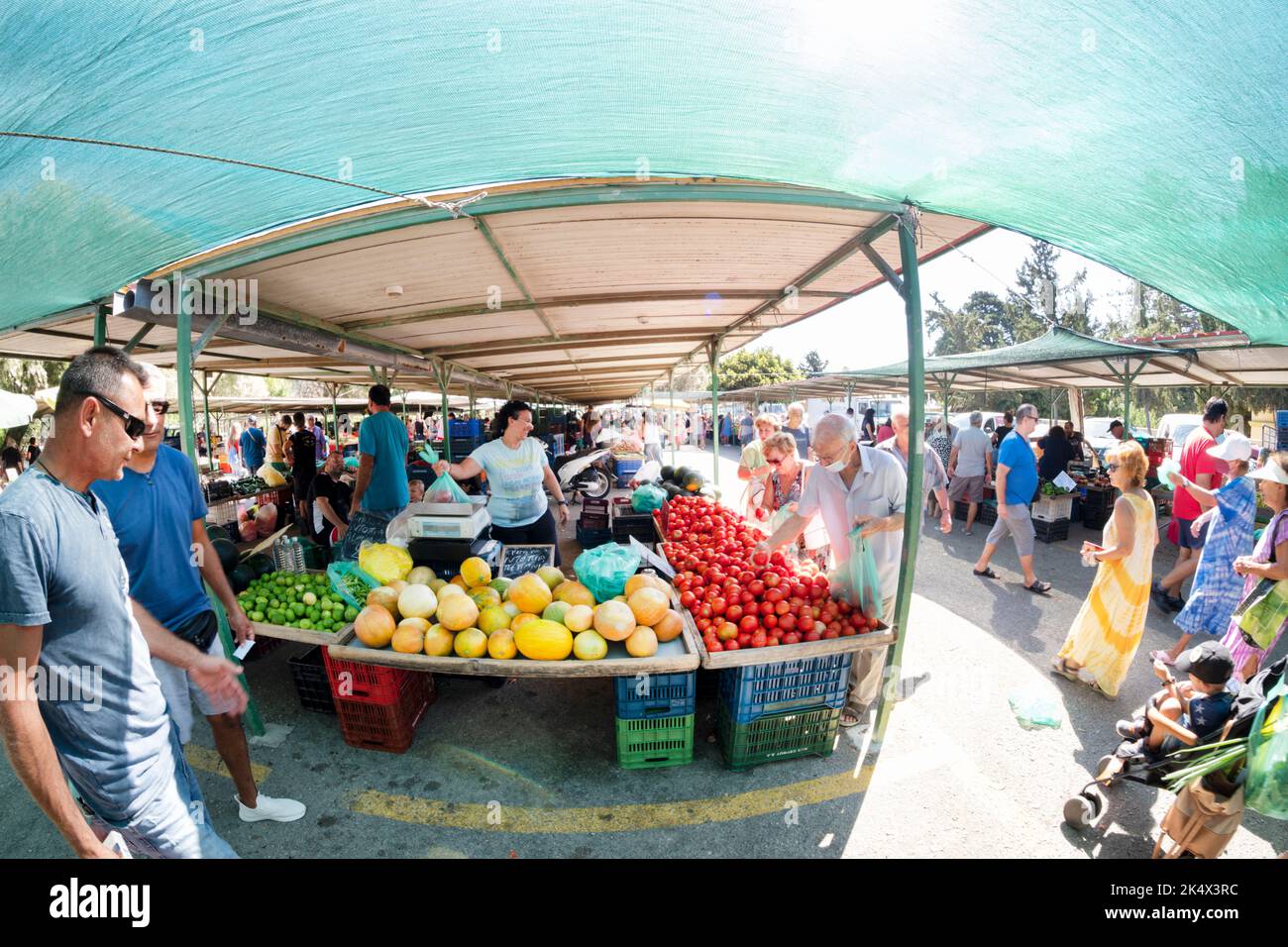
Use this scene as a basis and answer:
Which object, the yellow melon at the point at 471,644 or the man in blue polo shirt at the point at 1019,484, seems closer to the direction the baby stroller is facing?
the yellow melon

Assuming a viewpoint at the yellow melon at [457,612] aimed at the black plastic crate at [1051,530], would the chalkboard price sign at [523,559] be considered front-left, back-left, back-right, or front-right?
front-left

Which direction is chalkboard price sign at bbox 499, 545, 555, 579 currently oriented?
toward the camera

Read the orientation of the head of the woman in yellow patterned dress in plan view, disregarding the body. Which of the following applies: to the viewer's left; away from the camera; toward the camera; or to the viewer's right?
to the viewer's left

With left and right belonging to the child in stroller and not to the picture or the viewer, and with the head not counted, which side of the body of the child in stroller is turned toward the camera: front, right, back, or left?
left

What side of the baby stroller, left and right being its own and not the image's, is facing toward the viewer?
left

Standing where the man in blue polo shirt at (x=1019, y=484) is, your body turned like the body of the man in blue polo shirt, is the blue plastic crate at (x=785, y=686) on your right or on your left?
on your right

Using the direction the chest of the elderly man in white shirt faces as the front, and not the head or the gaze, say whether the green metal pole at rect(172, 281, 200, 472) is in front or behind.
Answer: in front

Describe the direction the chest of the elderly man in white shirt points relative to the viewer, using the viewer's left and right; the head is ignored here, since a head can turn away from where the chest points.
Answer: facing the viewer and to the left of the viewer
